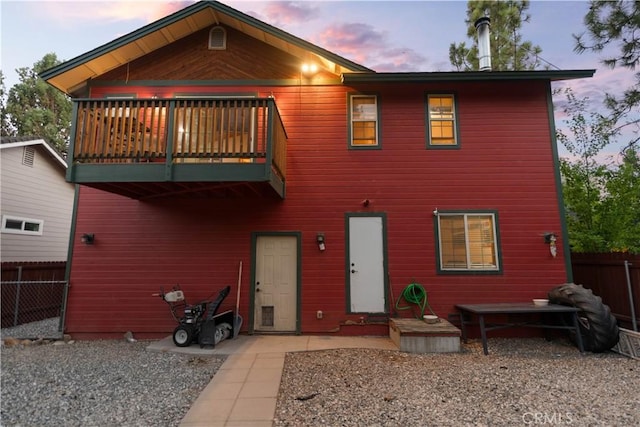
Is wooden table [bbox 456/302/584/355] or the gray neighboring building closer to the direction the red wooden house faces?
the wooden table

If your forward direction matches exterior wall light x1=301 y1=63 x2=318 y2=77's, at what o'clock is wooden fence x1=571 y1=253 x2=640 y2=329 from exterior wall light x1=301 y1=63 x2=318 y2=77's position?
The wooden fence is roughly at 9 o'clock from the exterior wall light.

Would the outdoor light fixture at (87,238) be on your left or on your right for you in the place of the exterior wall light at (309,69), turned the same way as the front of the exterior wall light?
on your right

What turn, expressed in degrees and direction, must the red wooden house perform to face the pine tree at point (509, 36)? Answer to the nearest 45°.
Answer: approximately 135° to its left

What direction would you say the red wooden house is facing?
toward the camera

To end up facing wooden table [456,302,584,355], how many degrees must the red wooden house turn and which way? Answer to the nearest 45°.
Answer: approximately 90° to its left

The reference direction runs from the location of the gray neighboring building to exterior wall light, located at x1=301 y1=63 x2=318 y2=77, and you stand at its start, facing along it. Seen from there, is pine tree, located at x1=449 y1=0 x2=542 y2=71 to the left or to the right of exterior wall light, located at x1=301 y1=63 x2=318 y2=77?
left
